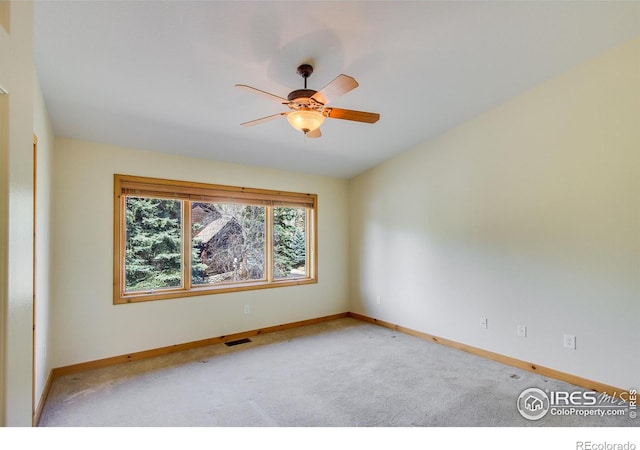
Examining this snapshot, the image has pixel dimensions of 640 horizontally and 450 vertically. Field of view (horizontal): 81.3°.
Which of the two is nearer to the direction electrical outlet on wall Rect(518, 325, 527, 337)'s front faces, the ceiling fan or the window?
the ceiling fan

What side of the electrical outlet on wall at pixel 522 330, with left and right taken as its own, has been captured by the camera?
front

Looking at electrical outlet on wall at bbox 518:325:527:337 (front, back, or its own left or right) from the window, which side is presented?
right

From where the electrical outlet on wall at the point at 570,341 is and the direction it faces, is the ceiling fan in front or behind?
in front

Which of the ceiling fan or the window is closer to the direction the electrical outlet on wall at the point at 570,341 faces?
the ceiling fan

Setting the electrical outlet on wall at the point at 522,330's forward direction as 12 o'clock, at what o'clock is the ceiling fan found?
The ceiling fan is roughly at 1 o'clock from the electrical outlet on wall.

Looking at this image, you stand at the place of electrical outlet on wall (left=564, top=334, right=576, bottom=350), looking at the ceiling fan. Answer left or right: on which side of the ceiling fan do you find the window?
right
